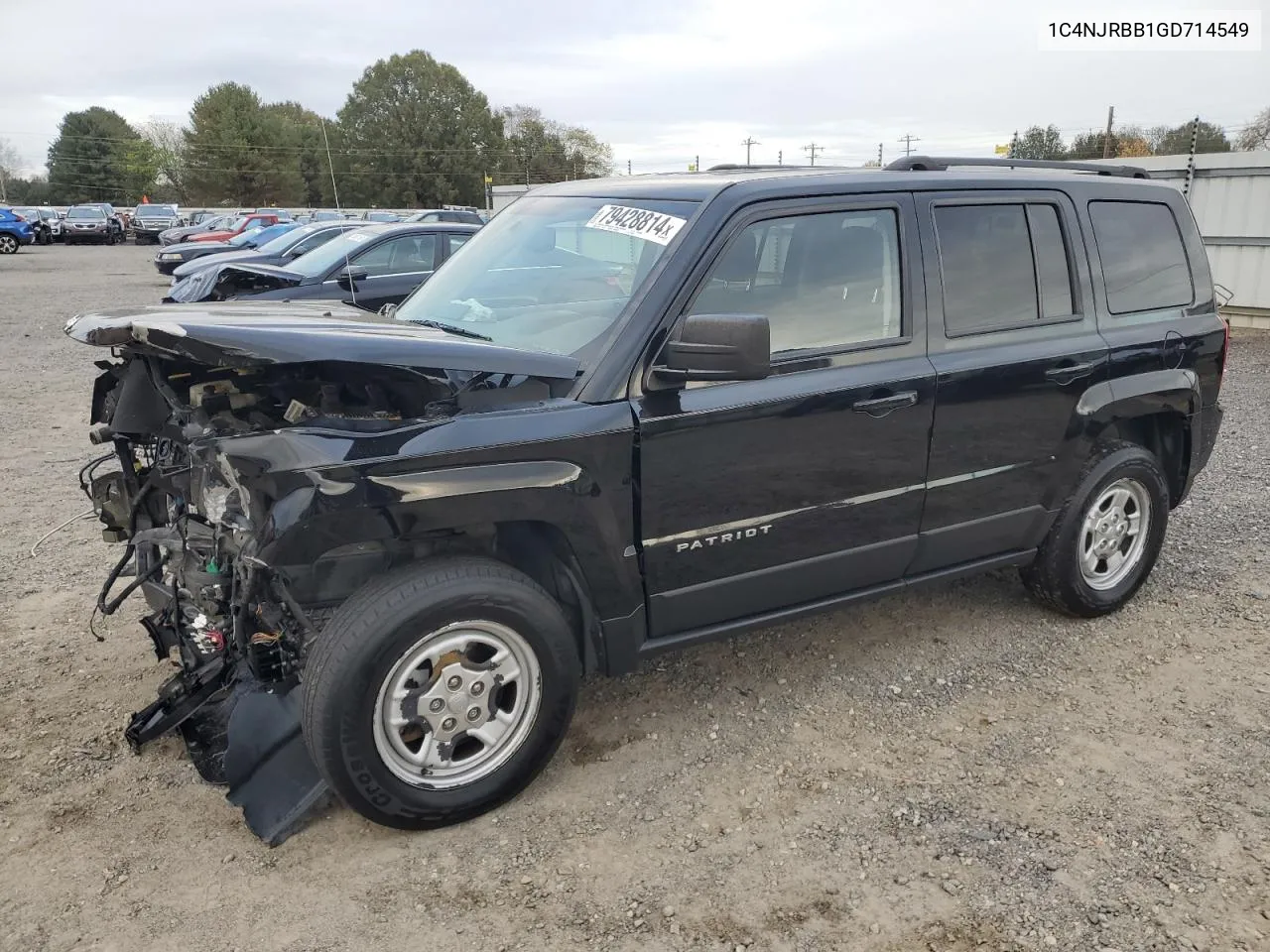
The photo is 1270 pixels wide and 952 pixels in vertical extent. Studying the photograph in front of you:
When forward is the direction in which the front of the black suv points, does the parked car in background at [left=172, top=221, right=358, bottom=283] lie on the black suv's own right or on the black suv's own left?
on the black suv's own right

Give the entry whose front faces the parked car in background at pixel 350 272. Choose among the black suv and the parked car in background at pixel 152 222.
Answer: the parked car in background at pixel 152 222

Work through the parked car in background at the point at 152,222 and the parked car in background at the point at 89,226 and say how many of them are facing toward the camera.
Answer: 2

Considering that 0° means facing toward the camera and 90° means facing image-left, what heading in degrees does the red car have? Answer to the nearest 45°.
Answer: approximately 45°

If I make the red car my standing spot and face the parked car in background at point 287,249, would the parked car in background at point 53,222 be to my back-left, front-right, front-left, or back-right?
back-right

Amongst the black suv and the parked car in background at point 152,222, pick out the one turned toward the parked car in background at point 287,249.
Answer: the parked car in background at point 152,222

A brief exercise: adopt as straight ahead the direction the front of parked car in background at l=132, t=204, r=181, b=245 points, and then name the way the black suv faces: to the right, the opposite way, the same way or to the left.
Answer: to the right
